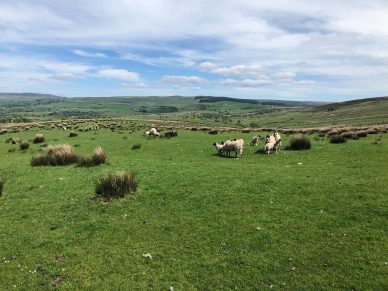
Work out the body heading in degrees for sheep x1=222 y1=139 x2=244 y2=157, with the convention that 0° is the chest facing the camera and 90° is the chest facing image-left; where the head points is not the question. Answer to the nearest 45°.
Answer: approximately 90°

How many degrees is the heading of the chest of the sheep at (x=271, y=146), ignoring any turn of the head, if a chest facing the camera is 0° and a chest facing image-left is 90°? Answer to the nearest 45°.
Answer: approximately 45°

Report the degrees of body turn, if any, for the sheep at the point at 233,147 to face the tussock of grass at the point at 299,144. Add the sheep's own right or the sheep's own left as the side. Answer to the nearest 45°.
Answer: approximately 135° to the sheep's own right
